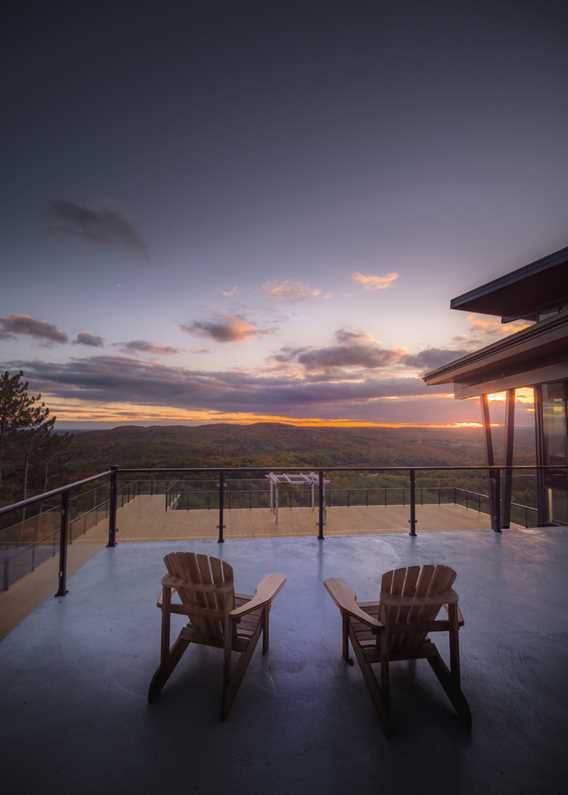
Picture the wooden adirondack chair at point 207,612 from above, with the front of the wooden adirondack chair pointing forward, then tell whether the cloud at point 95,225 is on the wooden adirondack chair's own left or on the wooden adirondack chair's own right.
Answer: on the wooden adirondack chair's own left

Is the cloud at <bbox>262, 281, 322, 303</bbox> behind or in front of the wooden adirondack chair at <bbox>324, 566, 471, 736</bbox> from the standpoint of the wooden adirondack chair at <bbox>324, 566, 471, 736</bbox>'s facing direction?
in front

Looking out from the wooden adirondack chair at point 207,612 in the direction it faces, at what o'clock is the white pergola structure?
The white pergola structure is roughly at 11 o'clock from the wooden adirondack chair.

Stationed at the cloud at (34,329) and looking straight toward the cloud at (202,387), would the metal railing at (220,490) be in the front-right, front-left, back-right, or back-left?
back-right

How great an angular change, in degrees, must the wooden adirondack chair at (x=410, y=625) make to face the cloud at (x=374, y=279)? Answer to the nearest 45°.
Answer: approximately 45° to its right

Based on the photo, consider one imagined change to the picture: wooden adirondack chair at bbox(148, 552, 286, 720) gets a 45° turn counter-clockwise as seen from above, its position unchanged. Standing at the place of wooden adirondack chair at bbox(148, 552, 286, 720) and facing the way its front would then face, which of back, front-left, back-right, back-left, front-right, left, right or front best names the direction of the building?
front-right

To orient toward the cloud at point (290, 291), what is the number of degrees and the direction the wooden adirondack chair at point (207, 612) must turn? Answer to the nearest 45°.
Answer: approximately 45° to its left

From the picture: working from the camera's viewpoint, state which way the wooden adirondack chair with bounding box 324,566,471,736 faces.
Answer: facing away from the viewer and to the left of the viewer

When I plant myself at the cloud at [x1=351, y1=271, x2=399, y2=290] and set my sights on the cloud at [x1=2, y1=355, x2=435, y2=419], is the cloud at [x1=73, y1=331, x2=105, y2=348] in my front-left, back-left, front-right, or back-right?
front-left

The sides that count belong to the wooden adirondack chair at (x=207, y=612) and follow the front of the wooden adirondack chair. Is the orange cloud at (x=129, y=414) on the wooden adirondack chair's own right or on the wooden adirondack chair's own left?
on the wooden adirondack chair's own left

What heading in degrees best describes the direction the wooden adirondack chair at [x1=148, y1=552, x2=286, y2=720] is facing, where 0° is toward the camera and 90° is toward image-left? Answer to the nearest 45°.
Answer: approximately 225°

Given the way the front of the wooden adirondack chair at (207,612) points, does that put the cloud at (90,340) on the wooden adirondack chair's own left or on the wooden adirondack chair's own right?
on the wooden adirondack chair's own left

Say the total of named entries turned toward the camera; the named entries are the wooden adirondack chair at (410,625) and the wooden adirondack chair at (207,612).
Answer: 0

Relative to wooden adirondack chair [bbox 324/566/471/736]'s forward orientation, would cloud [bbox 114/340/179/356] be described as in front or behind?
in front
